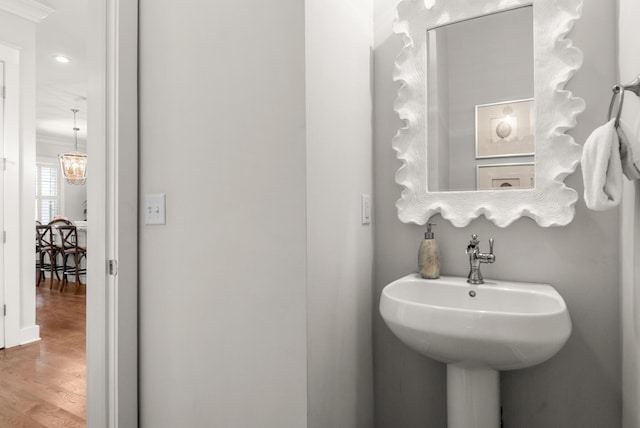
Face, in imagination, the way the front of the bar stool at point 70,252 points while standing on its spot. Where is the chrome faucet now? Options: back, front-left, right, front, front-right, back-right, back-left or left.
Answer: back-right

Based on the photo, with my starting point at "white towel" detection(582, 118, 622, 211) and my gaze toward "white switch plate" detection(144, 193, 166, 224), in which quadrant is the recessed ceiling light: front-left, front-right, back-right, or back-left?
front-right

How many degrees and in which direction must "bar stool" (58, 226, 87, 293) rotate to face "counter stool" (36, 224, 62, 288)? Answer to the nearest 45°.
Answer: approximately 90° to its left

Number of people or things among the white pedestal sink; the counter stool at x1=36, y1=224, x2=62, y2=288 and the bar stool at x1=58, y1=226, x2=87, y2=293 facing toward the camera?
1

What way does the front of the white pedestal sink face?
toward the camera

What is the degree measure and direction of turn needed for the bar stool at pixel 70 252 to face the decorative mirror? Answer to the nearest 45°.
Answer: approximately 135° to its right

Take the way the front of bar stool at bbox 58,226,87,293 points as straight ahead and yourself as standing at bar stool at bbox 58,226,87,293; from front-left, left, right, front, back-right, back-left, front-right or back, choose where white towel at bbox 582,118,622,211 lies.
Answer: back-right

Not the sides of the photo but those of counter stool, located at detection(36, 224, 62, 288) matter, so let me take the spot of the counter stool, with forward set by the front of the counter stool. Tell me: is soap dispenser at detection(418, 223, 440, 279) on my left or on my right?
on my right

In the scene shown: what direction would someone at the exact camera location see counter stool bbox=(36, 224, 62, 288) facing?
facing away from the viewer and to the right of the viewer

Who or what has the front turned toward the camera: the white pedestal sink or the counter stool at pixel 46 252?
the white pedestal sink

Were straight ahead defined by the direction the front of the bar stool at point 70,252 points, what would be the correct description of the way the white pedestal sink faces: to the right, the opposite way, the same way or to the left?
the opposite way

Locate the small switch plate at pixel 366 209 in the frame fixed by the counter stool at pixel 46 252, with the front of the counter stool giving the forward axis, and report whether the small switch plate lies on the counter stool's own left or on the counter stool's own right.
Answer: on the counter stool's own right

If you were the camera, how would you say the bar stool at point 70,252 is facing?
facing away from the viewer and to the right of the viewer

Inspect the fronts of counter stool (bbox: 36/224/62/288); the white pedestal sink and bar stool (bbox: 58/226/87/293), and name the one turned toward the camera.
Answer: the white pedestal sink
